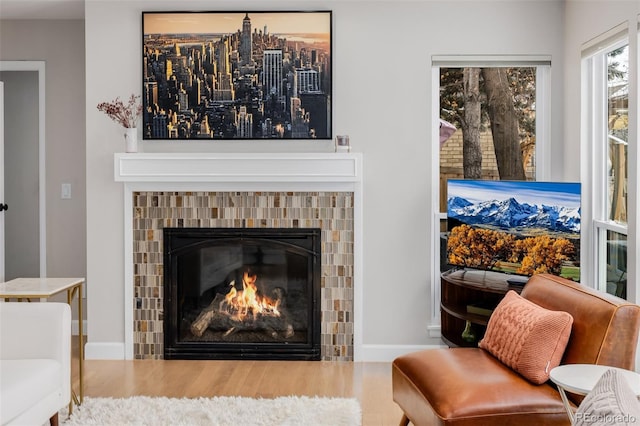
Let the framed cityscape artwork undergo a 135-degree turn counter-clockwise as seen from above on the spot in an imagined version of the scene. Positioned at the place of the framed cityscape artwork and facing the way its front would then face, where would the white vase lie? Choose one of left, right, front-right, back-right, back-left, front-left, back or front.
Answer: back-left

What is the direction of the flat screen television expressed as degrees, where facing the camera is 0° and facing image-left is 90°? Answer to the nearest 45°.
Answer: approximately 45°

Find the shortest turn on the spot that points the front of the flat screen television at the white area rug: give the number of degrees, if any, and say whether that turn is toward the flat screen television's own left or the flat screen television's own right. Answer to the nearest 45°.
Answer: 0° — it already faces it

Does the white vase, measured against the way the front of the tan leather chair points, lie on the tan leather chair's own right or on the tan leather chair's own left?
on the tan leather chair's own right

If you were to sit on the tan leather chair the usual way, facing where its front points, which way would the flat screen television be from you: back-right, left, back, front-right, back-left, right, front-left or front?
back-right

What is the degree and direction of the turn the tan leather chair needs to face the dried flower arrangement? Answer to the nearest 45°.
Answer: approximately 90° to its right

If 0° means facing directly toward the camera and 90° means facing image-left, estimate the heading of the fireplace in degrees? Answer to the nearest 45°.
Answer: approximately 0°

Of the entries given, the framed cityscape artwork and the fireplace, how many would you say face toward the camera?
2
